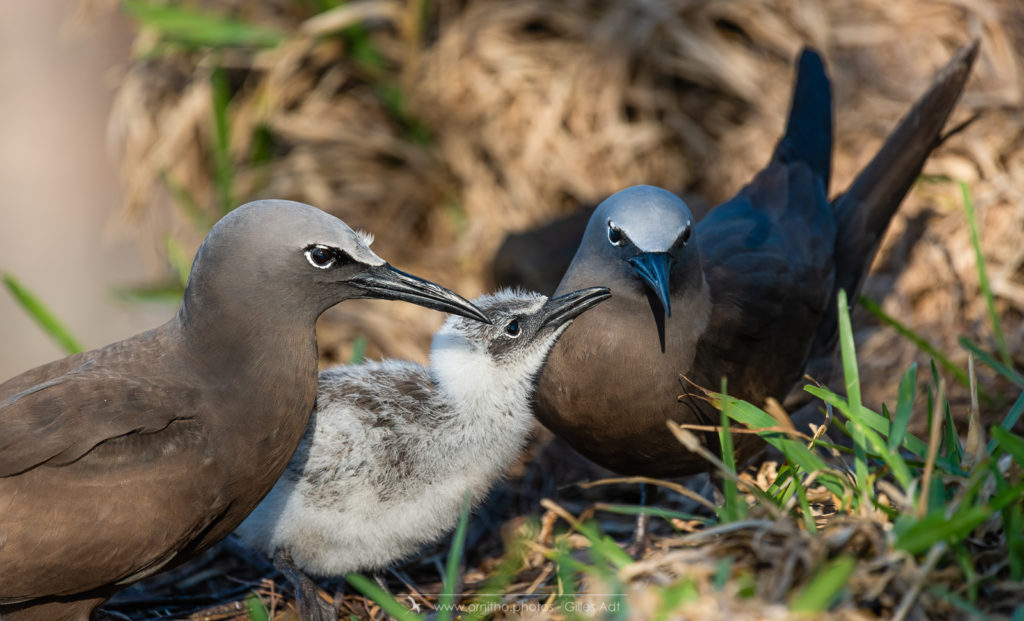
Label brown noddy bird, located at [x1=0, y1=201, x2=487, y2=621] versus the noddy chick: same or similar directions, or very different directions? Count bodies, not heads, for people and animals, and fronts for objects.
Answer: same or similar directions

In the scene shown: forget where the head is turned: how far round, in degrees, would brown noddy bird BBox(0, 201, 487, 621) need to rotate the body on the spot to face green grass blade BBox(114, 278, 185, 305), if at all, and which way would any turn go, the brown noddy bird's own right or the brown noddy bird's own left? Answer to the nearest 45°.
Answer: approximately 90° to the brown noddy bird's own left

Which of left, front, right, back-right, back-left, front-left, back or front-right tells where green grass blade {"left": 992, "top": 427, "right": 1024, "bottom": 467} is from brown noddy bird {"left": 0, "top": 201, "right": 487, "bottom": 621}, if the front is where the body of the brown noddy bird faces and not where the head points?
front-right

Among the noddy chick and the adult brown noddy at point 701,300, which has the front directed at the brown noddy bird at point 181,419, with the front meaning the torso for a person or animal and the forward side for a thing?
the adult brown noddy

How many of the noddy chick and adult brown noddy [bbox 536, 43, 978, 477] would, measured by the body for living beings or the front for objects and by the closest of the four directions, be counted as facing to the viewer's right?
1

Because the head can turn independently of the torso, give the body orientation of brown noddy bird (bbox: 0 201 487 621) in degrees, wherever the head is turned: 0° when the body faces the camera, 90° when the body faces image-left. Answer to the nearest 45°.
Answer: approximately 270°

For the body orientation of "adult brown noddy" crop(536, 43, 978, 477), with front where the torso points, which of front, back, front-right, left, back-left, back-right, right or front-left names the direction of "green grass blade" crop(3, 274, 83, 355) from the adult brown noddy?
front-right

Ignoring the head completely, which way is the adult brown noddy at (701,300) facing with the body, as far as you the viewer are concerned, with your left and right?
facing the viewer and to the left of the viewer

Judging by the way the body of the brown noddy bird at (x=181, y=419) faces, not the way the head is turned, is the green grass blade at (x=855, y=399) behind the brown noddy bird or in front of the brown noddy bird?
in front

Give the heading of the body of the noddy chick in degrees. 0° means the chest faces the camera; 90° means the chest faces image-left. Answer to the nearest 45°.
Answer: approximately 270°

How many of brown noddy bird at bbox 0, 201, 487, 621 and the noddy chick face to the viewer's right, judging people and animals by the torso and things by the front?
2

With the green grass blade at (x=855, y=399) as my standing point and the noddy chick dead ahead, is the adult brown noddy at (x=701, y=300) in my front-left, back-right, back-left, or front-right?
front-right

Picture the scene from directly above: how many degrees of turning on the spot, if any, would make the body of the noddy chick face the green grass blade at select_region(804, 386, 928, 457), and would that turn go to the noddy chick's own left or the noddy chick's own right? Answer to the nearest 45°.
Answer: approximately 45° to the noddy chick's own right
